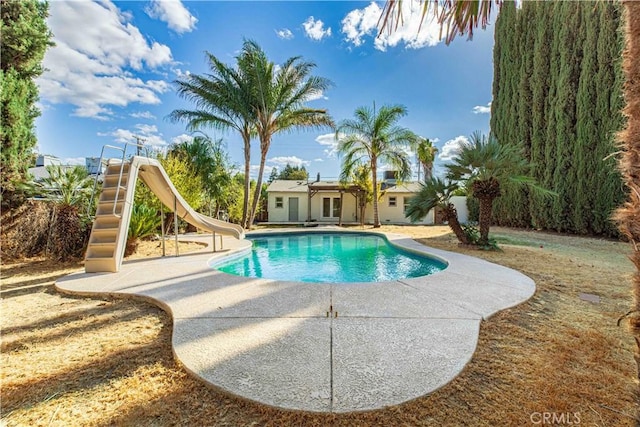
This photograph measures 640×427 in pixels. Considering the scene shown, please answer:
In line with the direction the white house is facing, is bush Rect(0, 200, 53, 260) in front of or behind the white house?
in front

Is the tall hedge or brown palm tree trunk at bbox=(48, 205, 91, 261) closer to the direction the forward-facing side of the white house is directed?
the brown palm tree trunk

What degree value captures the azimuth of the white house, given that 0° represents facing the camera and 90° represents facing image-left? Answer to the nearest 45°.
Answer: approximately 0°

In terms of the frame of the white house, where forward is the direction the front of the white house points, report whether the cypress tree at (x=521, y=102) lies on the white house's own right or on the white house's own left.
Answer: on the white house's own left

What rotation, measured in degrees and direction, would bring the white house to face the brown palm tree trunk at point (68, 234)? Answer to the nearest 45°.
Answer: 0° — it already faces it

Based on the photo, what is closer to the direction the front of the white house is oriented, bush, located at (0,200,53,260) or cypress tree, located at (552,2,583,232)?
the bush
